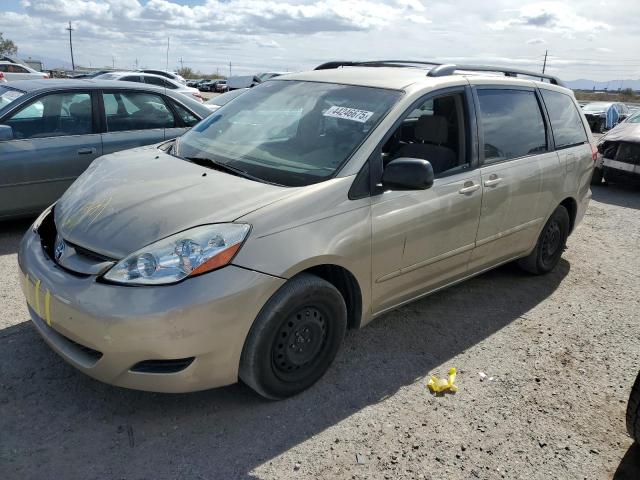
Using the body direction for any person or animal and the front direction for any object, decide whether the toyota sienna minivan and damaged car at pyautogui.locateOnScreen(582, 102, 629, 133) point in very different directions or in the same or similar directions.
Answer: same or similar directions

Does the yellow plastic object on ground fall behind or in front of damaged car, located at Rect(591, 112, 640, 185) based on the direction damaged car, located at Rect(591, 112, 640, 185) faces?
in front

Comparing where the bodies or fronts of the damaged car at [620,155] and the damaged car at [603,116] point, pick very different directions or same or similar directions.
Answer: same or similar directions

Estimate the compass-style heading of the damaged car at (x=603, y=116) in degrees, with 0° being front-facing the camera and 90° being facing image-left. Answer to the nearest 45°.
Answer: approximately 45°

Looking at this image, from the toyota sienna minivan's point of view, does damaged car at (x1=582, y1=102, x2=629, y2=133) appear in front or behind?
behind

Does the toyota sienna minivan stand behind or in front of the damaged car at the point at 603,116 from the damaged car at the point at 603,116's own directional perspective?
in front

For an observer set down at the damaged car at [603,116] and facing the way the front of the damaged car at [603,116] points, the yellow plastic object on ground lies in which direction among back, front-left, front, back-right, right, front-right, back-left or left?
front-left

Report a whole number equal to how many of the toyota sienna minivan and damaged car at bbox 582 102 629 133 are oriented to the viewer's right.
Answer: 0

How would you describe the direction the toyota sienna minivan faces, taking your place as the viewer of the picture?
facing the viewer and to the left of the viewer

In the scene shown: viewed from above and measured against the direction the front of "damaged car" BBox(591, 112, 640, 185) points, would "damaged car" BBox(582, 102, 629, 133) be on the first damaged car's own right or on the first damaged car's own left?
on the first damaged car's own right

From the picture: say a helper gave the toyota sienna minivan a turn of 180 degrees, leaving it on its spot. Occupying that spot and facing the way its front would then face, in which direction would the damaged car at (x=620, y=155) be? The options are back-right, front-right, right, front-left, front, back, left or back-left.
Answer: front

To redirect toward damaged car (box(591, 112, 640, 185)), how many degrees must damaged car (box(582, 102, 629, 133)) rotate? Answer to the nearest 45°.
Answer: approximately 45° to its left
